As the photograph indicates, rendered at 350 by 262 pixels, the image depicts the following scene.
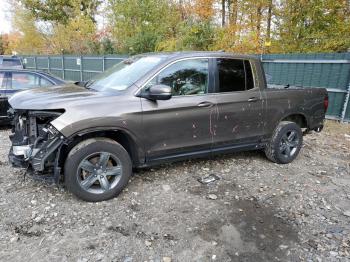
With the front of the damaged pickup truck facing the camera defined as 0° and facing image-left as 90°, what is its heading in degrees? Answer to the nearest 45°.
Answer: approximately 45°

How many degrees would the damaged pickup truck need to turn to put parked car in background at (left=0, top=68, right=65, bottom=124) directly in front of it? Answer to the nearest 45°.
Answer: approximately 90° to its right
